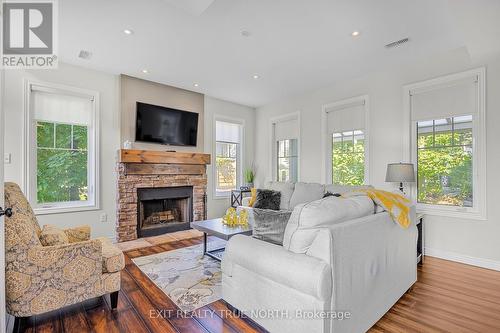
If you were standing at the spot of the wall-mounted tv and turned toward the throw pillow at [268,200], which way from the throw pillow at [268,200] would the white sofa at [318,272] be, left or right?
right

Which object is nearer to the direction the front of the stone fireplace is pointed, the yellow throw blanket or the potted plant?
the yellow throw blanket

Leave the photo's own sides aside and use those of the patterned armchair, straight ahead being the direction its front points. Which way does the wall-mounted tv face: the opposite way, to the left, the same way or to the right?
to the right

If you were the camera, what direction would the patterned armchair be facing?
facing away from the viewer and to the right of the viewer

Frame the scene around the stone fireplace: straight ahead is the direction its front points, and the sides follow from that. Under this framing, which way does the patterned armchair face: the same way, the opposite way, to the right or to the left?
to the left

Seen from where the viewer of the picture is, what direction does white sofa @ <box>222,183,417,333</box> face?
facing away from the viewer and to the left of the viewer

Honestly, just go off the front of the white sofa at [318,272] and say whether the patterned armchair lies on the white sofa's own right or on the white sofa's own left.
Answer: on the white sofa's own left

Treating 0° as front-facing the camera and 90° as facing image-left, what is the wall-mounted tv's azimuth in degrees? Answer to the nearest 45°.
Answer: approximately 315°

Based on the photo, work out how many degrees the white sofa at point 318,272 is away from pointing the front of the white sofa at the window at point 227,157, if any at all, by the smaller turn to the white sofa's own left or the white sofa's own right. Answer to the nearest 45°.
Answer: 0° — it already faces it

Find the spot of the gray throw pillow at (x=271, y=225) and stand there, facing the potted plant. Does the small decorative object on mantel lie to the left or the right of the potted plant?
left
